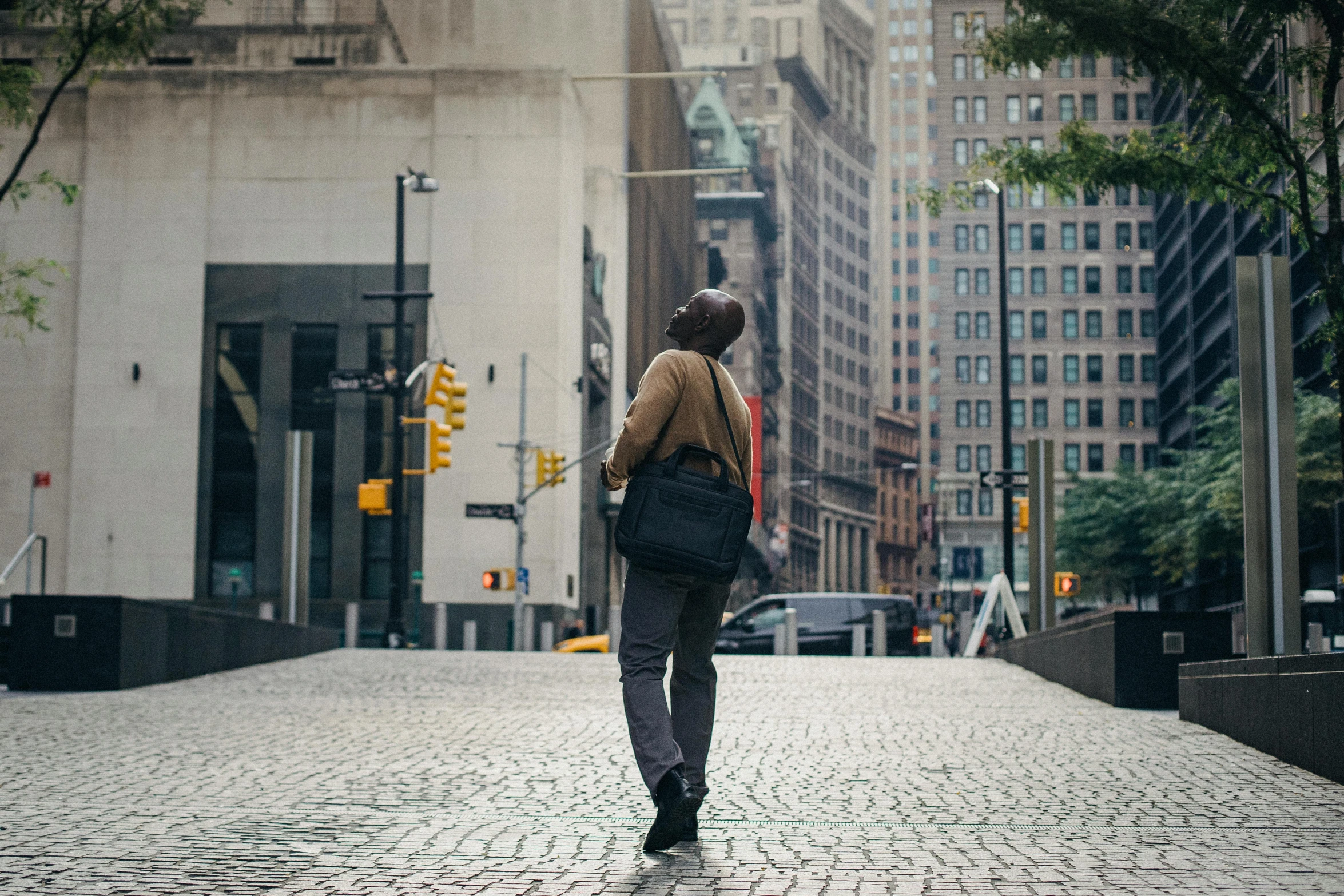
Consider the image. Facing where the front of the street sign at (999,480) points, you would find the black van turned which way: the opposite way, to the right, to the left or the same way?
to the right

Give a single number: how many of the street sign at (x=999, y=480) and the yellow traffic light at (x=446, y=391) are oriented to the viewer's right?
1

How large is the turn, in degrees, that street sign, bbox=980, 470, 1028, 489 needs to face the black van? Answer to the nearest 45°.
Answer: approximately 135° to its right

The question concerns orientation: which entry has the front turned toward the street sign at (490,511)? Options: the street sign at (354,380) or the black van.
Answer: the black van

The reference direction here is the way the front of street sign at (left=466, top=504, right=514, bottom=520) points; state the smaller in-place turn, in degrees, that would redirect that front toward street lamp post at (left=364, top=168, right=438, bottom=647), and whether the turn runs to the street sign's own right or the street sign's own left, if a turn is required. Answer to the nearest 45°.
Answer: approximately 90° to the street sign's own right

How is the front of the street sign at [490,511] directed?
toward the camera

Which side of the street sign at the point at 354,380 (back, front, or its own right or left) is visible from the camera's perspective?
front

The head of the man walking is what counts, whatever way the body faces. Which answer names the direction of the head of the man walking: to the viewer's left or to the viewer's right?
to the viewer's left

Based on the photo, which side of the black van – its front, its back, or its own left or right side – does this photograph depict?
left

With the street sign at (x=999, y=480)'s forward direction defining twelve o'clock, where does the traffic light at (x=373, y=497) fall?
The traffic light is roughly at 3 o'clock from the street sign.

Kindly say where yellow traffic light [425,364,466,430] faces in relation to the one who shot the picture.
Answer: facing to the right of the viewer

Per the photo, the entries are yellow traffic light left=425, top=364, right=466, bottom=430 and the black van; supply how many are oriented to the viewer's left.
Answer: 1
